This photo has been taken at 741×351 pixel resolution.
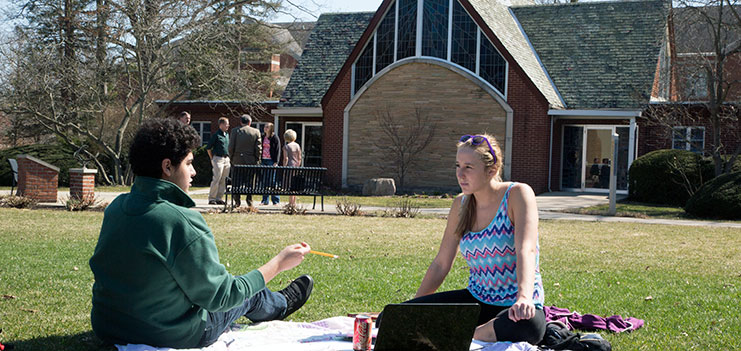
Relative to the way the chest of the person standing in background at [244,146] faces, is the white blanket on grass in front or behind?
behind

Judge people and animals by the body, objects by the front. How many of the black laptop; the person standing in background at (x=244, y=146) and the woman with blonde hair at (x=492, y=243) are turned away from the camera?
2

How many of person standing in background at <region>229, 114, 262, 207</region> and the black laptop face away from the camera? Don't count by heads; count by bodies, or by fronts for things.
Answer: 2

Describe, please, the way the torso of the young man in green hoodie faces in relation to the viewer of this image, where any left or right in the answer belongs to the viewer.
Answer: facing away from the viewer and to the right of the viewer

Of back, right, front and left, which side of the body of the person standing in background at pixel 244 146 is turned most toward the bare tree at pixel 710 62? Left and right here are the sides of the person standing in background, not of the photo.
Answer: right

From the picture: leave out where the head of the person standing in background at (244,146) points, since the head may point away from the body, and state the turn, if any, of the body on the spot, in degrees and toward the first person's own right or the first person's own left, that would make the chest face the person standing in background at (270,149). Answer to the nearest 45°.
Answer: approximately 45° to the first person's own right

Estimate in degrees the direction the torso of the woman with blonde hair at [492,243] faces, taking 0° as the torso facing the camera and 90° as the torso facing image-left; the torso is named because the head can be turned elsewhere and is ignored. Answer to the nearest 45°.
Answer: approximately 45°

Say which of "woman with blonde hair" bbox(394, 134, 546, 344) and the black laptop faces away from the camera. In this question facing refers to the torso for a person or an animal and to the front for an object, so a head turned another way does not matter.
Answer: the black laptop

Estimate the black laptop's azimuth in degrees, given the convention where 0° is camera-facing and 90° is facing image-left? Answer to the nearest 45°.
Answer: approximately 180°

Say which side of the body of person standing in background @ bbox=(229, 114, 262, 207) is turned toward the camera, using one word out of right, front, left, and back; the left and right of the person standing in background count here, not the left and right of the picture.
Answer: back

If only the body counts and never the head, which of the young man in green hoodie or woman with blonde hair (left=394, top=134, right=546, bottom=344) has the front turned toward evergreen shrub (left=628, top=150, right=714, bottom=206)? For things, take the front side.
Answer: the young man in green hoodie
